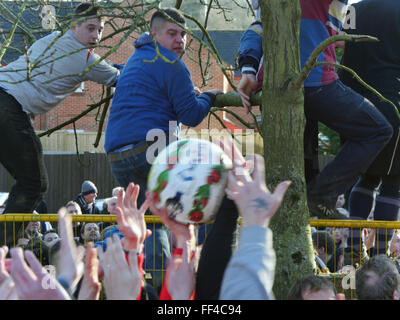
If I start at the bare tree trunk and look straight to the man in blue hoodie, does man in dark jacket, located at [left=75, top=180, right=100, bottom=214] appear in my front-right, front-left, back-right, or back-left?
front-right

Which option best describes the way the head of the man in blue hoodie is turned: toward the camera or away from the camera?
toward the camera

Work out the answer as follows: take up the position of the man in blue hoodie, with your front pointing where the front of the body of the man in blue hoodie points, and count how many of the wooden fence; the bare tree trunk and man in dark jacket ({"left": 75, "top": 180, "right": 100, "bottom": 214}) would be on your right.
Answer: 1

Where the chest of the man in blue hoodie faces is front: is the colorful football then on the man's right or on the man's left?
on the man's right

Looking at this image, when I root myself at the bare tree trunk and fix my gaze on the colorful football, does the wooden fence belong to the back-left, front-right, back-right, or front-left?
back-right
